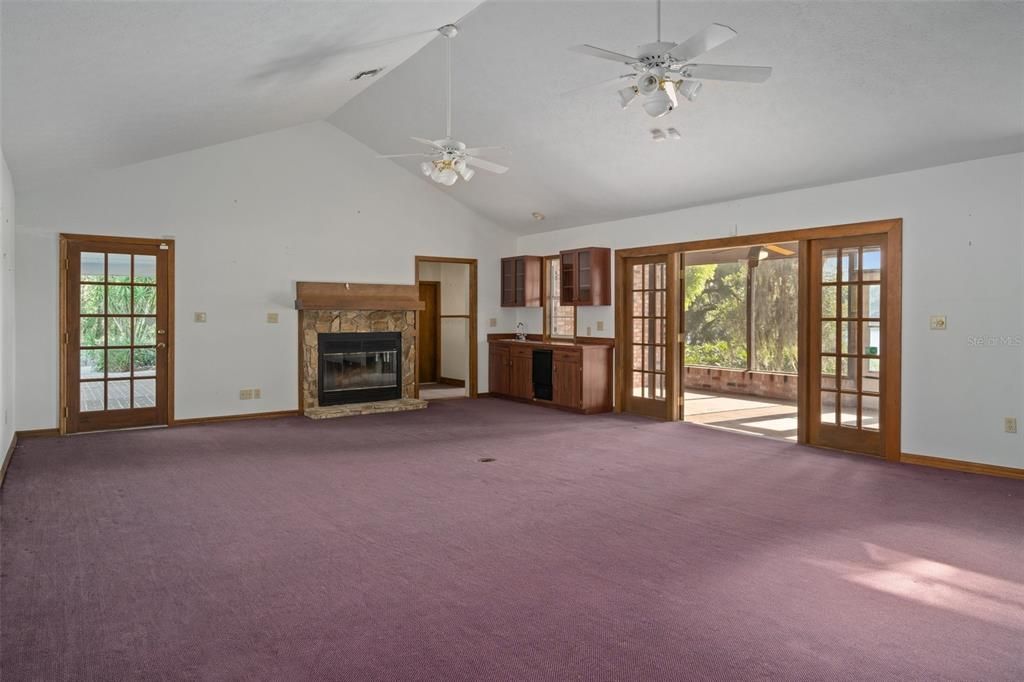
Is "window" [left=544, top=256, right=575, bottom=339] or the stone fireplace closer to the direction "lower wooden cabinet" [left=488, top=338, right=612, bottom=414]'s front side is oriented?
the stone fireplace

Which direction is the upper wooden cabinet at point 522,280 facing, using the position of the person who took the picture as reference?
facing the viewer and to the left of the viewer

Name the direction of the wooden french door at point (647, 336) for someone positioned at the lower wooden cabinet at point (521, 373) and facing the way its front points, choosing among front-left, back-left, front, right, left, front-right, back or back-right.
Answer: left

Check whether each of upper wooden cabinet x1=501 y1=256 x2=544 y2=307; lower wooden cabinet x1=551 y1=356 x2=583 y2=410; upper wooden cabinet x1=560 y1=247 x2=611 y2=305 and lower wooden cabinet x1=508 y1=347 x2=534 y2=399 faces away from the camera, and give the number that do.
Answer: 0

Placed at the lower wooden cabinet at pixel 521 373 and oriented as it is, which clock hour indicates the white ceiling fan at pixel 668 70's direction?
The white ceiling fan is roughly at 10 o'clock from the lower wooden cabinet.

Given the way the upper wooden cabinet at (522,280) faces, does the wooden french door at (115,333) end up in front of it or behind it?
in front

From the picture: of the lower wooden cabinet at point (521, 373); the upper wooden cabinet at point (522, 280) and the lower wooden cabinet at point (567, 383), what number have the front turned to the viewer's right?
0

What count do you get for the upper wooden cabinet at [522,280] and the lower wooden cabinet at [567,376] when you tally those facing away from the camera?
0

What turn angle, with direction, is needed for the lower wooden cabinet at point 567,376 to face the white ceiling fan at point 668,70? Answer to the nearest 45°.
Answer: approximately 45° to its left
